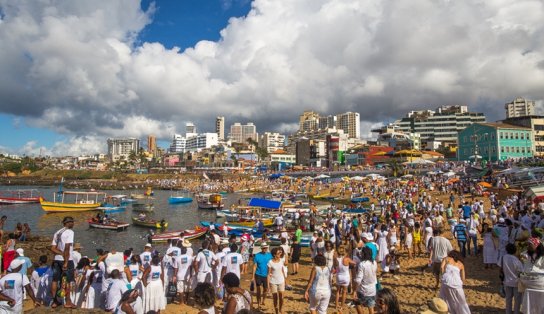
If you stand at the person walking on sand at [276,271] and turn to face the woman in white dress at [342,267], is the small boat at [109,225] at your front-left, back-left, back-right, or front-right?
back-left

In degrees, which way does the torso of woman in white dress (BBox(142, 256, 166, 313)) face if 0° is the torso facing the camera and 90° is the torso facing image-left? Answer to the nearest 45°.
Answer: approximately 180°

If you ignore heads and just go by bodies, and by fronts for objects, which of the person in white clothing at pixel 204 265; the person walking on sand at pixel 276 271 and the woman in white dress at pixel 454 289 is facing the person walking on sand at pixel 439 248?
the woman in white dress

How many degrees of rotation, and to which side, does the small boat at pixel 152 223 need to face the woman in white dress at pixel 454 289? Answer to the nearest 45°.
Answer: approximately 90° to its left

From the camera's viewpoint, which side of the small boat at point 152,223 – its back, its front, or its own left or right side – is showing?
left
